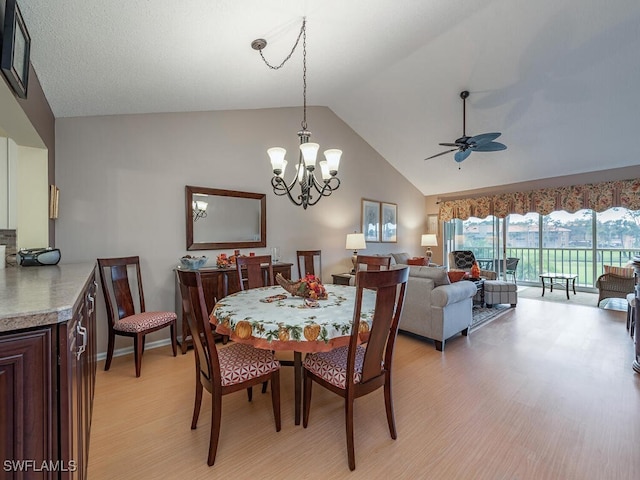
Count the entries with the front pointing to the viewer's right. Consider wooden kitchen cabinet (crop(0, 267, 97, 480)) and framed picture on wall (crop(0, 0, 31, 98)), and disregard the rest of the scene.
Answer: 2

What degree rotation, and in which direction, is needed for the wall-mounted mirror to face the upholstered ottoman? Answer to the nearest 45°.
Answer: approximately 45° to its left

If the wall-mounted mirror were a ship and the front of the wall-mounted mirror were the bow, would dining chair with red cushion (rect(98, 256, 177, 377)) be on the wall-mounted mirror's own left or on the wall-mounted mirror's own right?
on the wall-mounted mirror's own right

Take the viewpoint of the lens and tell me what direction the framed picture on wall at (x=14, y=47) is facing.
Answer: facing to the right of the viewer

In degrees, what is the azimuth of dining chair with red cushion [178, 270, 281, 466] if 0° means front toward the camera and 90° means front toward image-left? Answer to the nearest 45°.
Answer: approximately 225°

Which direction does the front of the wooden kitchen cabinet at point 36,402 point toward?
to the viewer's right

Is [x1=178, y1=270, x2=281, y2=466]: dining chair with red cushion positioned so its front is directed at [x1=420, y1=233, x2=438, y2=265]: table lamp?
yes

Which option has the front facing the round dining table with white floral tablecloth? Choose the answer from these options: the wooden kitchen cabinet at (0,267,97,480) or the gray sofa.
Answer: the wooden kitchen cabinet

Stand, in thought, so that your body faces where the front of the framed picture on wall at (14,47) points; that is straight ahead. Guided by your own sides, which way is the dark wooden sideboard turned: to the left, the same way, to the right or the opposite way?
to the right

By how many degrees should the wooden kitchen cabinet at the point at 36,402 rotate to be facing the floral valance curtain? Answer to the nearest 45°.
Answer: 0° — it already faces it
